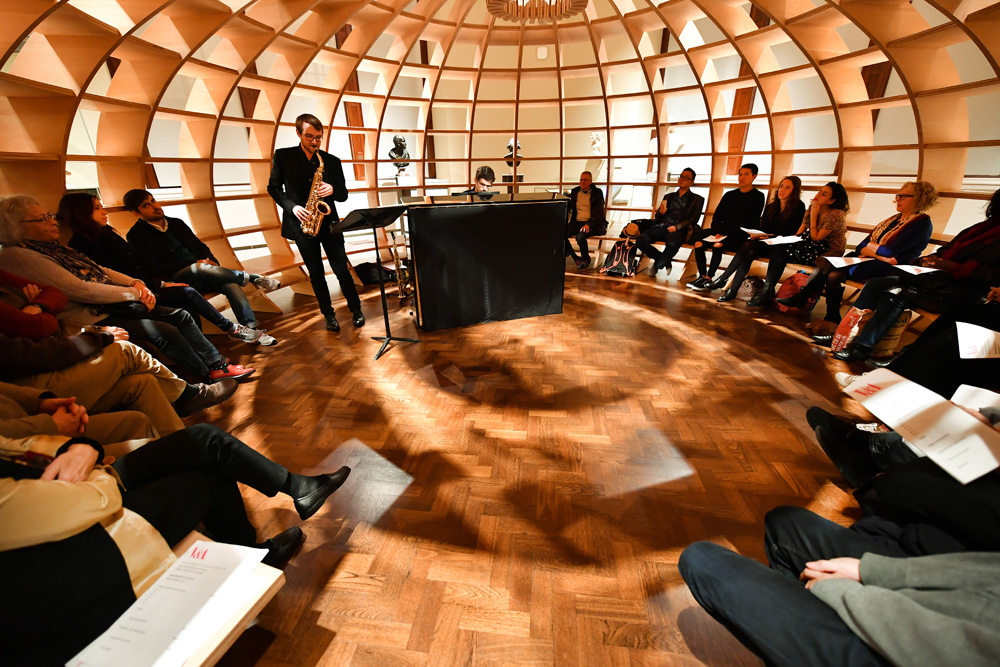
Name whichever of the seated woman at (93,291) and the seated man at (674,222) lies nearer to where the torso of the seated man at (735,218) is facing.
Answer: the seated woman

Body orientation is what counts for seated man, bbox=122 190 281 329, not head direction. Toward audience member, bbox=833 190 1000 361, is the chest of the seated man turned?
yes

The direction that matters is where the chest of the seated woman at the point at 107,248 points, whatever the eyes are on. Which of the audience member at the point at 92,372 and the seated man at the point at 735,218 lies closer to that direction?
the seated man

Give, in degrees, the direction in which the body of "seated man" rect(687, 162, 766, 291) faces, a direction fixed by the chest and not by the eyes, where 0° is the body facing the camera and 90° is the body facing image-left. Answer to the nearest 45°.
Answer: approximately 45°

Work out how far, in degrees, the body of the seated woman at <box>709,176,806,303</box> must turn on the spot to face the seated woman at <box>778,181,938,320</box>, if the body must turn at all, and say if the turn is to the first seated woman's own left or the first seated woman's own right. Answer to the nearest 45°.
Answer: approximately 90° to the first seated woman's own left

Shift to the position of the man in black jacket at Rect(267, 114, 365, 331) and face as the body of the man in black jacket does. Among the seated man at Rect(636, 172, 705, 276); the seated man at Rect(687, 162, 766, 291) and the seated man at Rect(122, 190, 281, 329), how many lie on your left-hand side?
2

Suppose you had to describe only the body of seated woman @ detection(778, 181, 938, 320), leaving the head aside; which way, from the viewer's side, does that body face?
to the viewer's left

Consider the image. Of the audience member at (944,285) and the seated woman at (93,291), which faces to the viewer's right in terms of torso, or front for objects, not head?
the seated woman

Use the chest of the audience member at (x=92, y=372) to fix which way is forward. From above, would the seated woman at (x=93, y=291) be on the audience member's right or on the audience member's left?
on the audience member's left

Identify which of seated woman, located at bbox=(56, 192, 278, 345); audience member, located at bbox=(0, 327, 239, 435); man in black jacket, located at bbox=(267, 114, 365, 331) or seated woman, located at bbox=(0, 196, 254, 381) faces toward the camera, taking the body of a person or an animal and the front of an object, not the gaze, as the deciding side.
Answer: the man in black jacket

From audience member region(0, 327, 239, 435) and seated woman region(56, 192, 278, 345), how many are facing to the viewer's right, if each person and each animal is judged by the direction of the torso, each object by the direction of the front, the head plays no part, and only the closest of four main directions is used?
2

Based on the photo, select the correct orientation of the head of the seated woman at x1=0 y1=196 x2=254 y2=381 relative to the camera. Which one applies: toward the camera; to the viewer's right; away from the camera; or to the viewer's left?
to the viewer's right

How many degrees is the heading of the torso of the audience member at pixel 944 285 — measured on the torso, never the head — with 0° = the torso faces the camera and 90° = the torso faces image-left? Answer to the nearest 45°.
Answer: approximately 90°

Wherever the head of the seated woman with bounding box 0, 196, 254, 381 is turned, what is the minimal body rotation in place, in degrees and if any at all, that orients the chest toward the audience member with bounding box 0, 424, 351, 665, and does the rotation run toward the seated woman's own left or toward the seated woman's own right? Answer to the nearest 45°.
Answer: approximately 90° to the seated woman's own right
